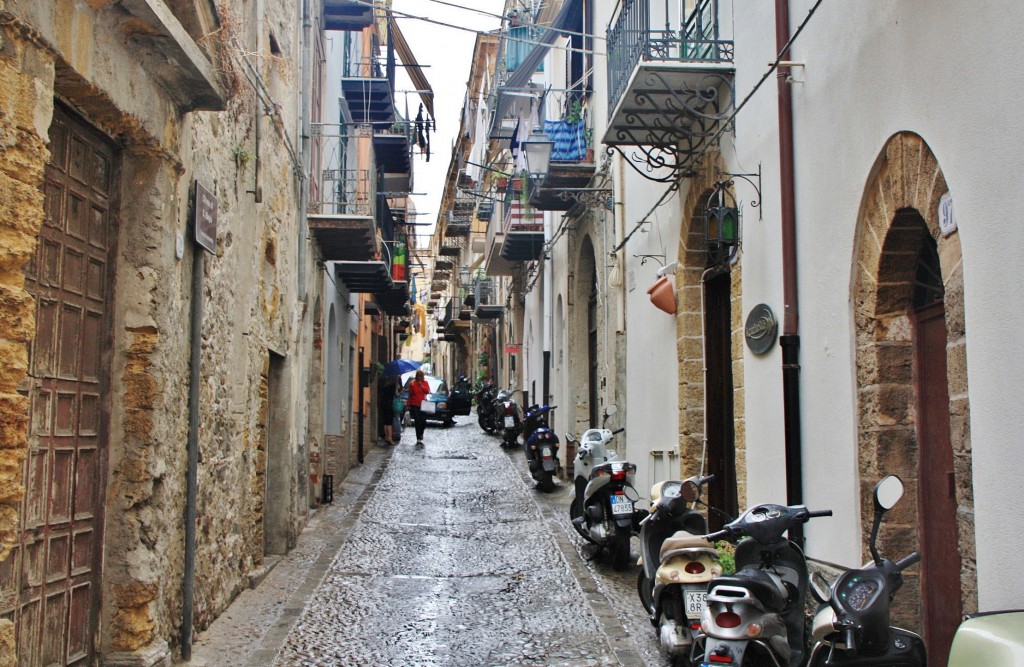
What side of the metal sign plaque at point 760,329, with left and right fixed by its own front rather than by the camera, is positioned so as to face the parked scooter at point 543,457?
right

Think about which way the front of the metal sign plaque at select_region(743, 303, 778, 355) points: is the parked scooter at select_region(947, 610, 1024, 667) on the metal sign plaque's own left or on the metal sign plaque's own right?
on the metal sign plaque's own left

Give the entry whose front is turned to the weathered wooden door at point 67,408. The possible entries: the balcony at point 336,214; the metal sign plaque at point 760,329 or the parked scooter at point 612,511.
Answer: the metal sign plaque

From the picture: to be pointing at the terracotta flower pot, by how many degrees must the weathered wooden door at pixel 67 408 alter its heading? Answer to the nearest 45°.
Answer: approximately 90° to its left

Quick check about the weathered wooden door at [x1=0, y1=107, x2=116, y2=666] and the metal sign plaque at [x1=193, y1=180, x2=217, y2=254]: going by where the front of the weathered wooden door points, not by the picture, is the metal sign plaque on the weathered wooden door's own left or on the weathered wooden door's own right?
on the weathered wooden door's own left

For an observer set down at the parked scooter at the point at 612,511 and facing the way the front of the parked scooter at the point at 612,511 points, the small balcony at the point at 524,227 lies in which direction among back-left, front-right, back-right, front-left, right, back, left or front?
front-right

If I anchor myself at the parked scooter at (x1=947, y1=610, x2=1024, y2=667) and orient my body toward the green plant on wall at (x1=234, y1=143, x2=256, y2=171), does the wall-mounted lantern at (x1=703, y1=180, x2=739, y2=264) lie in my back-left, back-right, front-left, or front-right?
front-right

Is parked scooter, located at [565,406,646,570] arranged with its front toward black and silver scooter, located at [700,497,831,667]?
no

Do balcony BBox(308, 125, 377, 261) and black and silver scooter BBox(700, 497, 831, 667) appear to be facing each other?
no

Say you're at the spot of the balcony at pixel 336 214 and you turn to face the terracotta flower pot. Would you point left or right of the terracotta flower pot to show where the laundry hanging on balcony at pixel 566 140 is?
left

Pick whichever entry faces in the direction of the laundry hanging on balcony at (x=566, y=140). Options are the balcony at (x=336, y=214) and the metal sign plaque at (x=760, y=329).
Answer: the balcony

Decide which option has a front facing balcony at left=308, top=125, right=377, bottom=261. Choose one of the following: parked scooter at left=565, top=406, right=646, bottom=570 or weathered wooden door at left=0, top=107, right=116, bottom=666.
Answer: the parked scooter

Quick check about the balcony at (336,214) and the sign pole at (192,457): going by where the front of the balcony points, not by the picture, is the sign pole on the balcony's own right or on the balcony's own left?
on the balcony's own right

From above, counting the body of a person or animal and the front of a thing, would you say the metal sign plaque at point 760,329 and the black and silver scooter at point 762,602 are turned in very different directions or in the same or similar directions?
very different directions

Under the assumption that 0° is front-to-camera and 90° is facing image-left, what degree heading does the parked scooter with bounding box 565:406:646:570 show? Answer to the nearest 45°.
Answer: approximately 135°

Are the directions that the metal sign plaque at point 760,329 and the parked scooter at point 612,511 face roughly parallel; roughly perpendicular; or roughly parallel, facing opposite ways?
roughly perpendicular

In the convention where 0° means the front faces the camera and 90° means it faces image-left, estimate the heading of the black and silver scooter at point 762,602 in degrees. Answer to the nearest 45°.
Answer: approximately 225°

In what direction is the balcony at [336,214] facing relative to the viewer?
to the viewer's right

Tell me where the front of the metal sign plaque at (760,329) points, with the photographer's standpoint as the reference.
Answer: facing the viewer and to the left of the viewer
